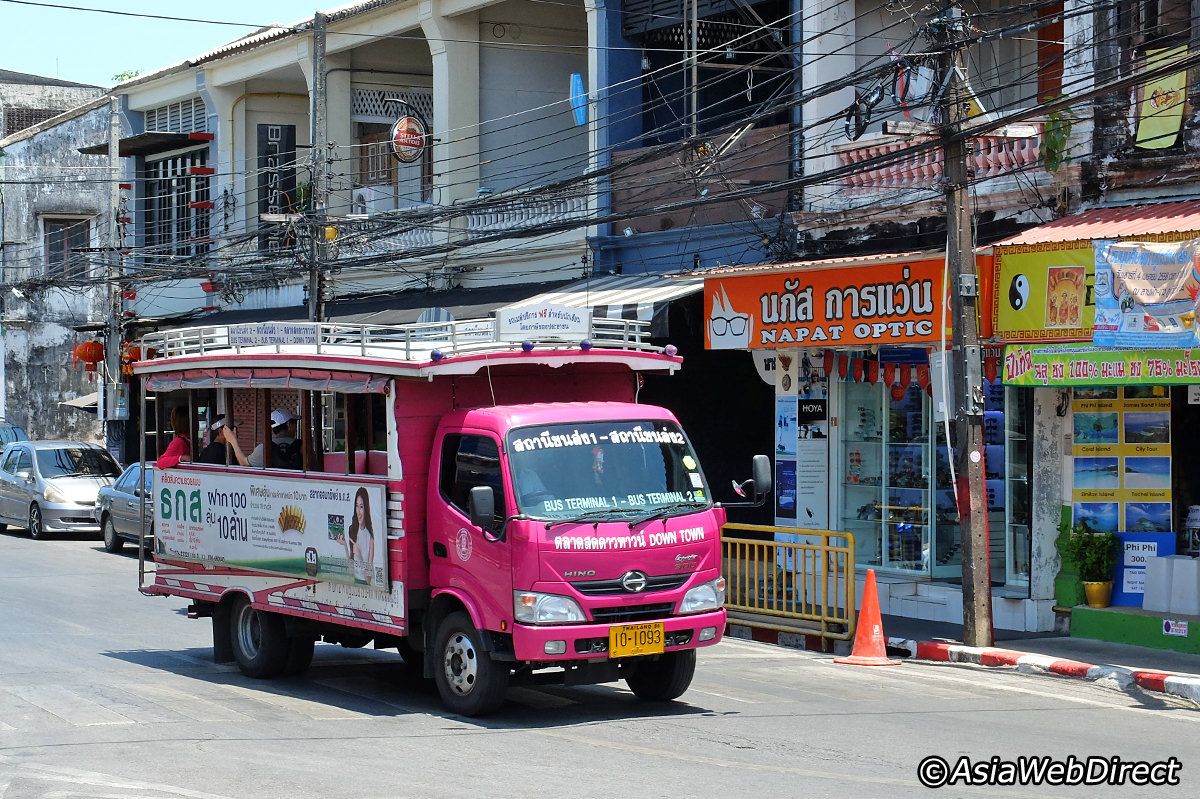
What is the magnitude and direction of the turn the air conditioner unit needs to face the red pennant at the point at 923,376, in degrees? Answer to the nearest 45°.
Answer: approximately 90° to its left

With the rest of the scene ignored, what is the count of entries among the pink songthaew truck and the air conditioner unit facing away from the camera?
0

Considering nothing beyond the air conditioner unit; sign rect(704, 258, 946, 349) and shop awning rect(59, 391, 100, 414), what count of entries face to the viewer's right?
0

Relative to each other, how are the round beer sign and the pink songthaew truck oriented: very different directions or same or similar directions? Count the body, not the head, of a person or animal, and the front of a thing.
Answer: same or similar directions

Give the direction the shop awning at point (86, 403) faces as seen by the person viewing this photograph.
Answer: facing the viewer and to the left of the viewer

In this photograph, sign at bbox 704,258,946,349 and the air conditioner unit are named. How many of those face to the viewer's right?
0

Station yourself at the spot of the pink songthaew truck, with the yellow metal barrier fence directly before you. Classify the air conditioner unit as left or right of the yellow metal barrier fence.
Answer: left

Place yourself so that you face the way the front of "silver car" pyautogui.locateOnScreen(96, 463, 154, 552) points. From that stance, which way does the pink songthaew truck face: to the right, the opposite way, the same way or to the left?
the same way

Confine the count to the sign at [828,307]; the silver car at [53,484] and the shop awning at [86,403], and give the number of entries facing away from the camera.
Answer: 0

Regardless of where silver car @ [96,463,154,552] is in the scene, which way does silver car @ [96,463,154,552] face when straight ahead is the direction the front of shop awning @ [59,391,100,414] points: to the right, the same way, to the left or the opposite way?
to the left

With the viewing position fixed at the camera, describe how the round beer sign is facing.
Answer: facing the viewer and to the right of the viewer

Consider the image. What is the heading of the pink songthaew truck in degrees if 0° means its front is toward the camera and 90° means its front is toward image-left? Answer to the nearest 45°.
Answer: approximately 315°

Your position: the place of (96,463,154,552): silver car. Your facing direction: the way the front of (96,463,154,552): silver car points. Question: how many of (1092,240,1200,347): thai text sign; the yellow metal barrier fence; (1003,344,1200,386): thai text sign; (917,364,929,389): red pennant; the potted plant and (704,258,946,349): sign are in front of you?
6
